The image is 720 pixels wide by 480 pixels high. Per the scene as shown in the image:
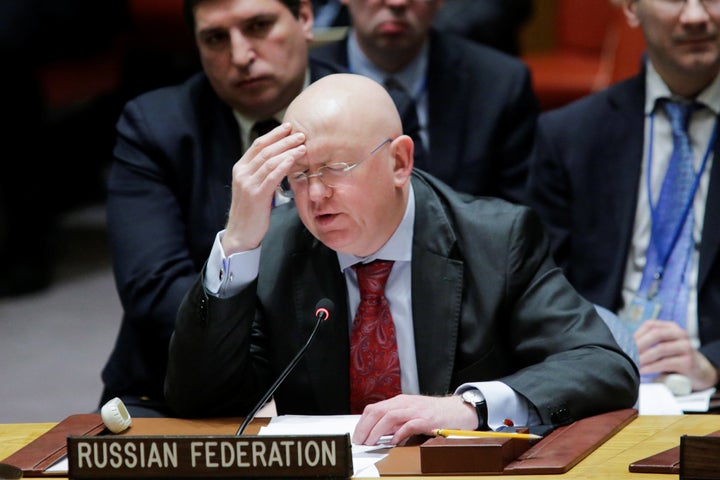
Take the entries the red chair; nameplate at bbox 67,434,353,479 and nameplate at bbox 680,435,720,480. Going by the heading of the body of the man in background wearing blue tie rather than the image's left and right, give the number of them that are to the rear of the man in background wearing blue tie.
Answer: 1

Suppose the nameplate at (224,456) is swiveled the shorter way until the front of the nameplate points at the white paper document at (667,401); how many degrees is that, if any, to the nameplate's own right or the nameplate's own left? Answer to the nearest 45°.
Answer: approximately 135° to the nameplate's own left

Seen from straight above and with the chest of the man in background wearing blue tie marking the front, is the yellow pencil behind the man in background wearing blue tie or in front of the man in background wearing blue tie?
in front

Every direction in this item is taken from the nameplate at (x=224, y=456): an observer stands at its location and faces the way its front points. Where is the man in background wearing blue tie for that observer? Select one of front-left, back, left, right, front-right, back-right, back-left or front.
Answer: back-left

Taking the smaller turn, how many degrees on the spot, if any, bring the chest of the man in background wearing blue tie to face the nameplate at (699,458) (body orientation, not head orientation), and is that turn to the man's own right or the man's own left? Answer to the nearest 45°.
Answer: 0° — they already face it

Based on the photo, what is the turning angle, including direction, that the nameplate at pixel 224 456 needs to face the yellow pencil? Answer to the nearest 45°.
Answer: approximately 90° to its left

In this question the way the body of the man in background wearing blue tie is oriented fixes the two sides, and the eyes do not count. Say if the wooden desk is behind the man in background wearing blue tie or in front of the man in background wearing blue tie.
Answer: in front

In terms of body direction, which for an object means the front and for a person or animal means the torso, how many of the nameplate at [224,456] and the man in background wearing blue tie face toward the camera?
2

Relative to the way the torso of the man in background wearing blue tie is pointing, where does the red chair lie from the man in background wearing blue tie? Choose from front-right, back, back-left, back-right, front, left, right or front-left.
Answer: back
